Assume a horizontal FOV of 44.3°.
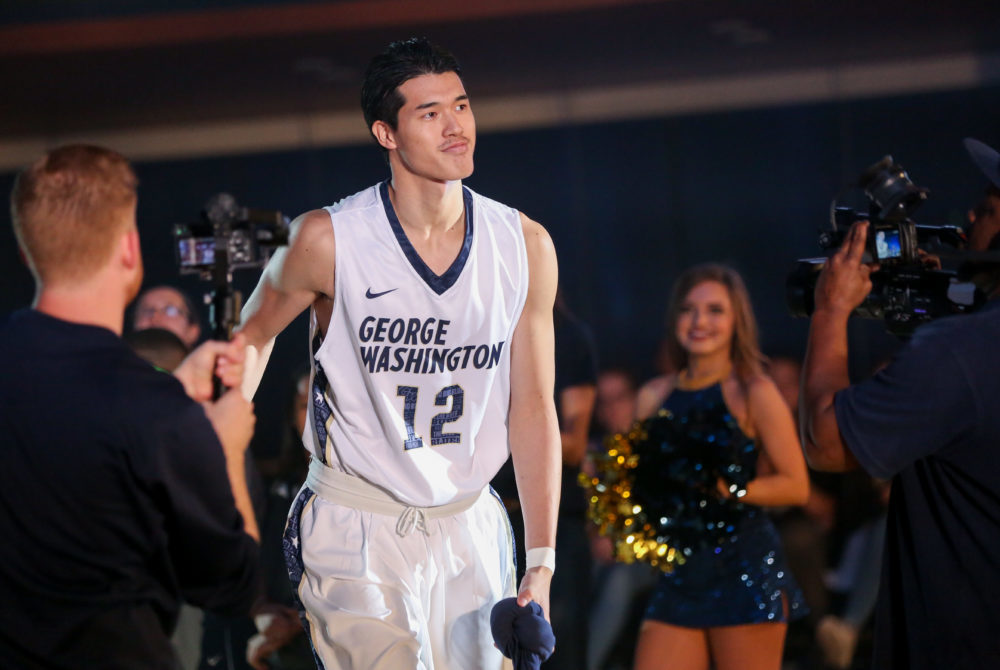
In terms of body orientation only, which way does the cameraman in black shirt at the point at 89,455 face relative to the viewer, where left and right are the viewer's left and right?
facing away from the viewer and to the right of the viewer

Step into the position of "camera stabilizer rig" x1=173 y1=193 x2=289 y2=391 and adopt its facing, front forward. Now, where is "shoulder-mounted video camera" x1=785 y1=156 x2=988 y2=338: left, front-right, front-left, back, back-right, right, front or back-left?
front-right

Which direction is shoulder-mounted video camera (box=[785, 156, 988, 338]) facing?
to the viewer's left

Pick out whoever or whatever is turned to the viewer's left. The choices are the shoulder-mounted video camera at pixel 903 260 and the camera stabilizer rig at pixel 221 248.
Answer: the shoulder-mounted video camera at pixel 903 260

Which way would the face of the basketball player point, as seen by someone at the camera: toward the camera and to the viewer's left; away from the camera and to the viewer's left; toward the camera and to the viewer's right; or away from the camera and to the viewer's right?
toward the camera and to the viewer's right

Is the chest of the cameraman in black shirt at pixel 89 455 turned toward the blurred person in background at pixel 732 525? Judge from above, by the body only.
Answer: yes

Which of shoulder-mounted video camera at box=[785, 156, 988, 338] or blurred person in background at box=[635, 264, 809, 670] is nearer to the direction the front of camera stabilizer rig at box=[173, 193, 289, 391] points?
the blurred person in background

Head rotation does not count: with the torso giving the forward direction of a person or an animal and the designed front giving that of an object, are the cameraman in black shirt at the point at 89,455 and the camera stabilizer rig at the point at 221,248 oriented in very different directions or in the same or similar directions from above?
same or similar directions

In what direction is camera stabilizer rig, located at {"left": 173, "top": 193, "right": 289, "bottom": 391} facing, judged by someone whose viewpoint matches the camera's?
facing away from the viewer and to the right of the viewer

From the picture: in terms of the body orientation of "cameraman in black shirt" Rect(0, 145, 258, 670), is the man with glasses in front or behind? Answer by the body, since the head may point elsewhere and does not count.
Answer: in front

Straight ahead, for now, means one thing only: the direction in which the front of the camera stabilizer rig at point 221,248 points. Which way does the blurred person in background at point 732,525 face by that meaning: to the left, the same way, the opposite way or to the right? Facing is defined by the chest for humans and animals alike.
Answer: the opposite way

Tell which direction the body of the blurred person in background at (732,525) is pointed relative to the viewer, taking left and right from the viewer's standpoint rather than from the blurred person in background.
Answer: facing the viewer and to the left of the viewer

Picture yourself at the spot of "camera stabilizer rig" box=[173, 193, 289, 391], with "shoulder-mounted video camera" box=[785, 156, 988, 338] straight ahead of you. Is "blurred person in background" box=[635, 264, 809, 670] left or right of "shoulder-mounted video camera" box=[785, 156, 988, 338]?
left

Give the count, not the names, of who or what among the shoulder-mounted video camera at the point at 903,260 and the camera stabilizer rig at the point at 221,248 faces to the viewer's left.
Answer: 1

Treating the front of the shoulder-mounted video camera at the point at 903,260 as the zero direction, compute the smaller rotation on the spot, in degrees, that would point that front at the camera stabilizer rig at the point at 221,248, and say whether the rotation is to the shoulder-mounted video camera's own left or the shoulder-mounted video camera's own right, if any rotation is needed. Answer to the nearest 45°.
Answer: approximately 45° to the shoulder-mounted video camera's own left

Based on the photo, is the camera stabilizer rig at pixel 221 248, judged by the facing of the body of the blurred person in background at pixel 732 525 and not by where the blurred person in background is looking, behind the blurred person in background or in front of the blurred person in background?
in front

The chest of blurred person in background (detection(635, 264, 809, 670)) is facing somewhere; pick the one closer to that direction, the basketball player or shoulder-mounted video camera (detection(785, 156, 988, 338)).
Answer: the basketball player
